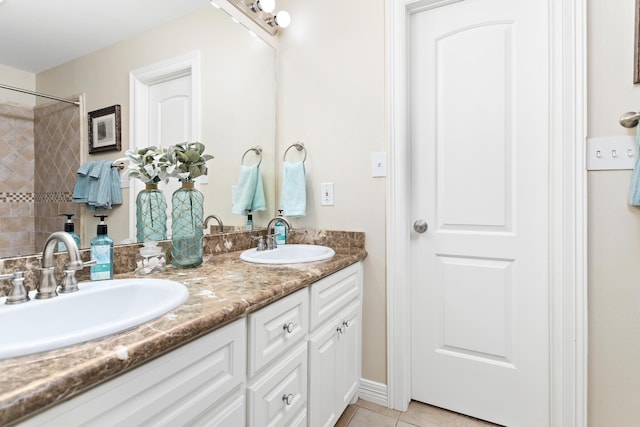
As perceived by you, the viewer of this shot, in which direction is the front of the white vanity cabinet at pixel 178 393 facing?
facing the viewer and to the right of the viewer

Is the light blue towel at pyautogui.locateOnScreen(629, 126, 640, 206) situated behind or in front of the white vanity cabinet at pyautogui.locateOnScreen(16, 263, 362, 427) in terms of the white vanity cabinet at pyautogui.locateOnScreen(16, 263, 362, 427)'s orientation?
in front

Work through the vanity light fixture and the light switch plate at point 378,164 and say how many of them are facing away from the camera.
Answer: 0

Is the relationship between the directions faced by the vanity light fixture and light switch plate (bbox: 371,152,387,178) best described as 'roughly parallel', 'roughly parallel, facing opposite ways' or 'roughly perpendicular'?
roughly perpendicular

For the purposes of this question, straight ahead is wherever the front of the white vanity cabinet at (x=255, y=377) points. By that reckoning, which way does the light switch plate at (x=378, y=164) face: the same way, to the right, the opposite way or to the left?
to the right

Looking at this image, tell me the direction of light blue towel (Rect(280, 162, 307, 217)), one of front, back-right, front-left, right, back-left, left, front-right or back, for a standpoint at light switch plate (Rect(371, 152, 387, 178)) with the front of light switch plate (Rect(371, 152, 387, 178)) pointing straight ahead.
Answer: right
